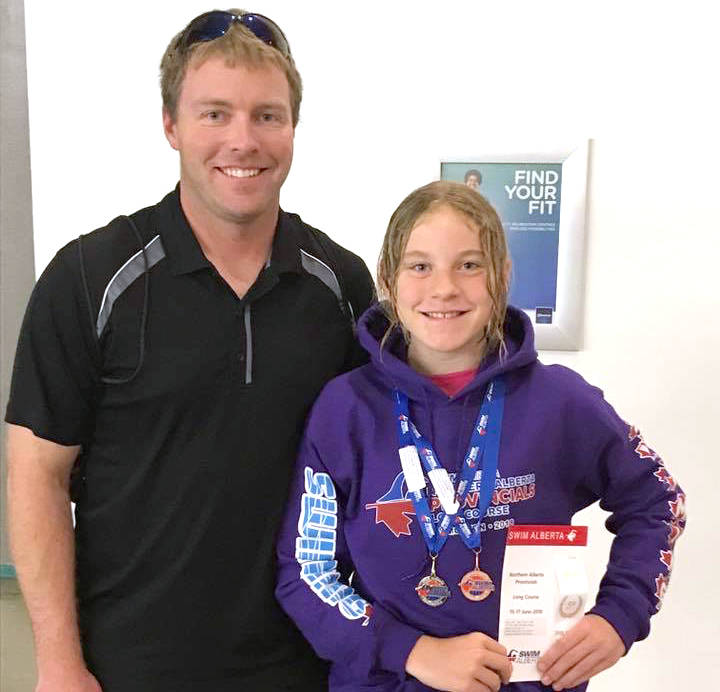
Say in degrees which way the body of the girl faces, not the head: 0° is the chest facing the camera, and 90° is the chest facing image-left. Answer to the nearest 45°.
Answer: approximately 0°

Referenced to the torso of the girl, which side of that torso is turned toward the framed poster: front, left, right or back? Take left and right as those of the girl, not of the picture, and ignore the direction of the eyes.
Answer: back

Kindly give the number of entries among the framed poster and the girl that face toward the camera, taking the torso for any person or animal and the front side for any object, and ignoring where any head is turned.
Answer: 2

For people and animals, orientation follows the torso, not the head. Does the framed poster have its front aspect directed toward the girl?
yes

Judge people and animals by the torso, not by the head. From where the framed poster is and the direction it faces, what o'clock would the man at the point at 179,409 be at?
The man is roughly at 1 o'clock from the framed poster.

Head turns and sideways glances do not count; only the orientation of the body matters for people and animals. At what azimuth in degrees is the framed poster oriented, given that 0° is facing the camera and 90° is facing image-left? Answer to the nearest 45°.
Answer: approximately 0°
